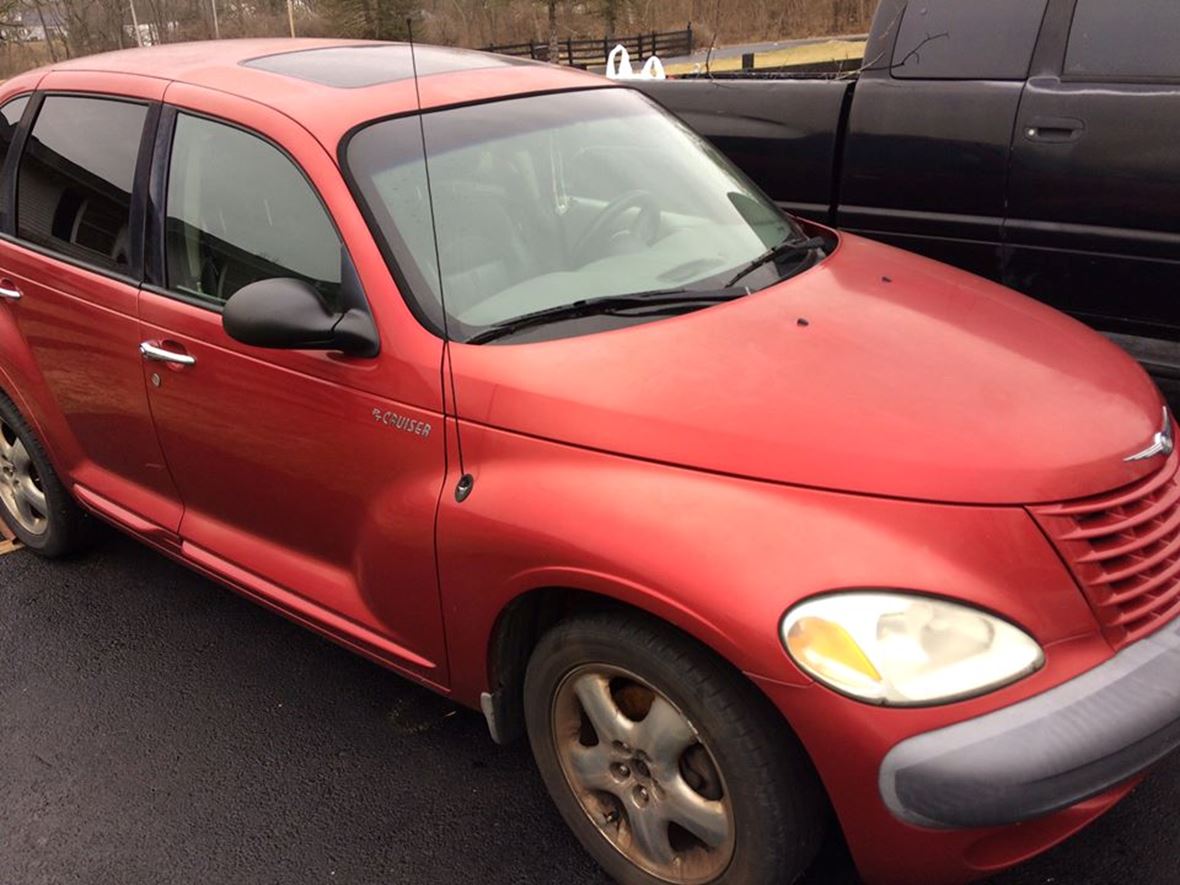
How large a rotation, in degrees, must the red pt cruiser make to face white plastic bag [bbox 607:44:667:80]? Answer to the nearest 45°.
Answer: approximately 135° to its left

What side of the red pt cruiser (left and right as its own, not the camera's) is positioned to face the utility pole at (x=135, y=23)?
back

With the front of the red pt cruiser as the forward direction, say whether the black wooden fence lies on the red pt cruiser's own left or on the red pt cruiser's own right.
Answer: on the red pt cruiser's own left

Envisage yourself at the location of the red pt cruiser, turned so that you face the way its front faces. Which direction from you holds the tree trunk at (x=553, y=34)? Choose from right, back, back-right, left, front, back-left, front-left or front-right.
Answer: back-left

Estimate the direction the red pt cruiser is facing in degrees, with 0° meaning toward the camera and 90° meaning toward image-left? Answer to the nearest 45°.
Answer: approximately 315°
